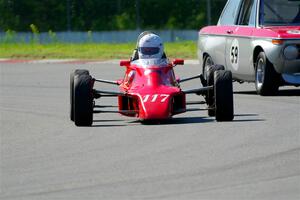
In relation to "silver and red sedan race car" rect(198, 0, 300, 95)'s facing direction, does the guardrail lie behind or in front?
behind

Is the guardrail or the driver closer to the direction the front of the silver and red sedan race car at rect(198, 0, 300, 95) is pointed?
the driver

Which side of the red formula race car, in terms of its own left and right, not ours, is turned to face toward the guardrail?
back

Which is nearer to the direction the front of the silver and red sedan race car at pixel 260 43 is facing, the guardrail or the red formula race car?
the red formula race car

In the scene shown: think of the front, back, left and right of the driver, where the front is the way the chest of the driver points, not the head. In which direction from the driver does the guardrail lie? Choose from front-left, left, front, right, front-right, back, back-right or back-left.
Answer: back

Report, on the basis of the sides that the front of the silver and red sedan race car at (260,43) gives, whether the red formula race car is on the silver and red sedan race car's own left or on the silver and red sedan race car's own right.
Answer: on the silver and red sedan race car's own right

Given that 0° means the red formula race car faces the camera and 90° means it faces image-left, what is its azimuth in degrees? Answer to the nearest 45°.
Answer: approximately 0°

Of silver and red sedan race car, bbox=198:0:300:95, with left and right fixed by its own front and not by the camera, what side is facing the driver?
right
